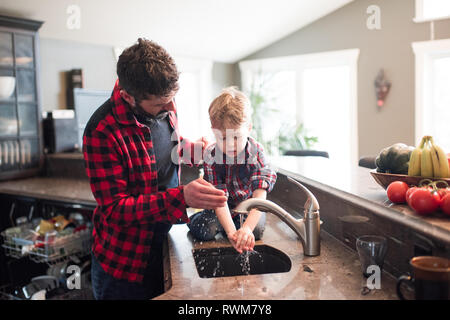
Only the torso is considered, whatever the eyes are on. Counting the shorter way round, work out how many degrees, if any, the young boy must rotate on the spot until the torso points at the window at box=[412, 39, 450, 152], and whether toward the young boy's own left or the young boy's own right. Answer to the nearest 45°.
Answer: approximately 135° to the young boy's own left

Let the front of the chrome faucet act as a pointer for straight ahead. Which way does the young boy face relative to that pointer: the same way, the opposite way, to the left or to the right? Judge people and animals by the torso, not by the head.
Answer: to the left

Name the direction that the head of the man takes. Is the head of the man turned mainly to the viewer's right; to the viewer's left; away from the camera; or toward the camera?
to the viewer's right

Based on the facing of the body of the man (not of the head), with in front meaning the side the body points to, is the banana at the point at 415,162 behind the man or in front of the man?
in front

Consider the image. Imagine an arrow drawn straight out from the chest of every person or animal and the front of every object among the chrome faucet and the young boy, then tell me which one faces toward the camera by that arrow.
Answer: the young boy

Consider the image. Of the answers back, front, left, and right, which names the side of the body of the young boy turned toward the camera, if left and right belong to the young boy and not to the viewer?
front

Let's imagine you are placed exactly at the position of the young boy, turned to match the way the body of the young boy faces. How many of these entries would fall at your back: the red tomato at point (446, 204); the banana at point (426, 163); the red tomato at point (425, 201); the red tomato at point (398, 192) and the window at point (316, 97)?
1

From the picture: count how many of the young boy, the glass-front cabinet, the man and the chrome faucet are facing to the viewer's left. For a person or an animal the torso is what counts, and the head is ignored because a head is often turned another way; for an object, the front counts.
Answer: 1

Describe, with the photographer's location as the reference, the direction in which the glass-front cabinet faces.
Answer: facing the viewer and to the right of the viewer

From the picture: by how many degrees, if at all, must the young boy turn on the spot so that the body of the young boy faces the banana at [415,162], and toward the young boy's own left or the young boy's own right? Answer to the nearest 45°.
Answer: approximately 45° to the young boy's own left

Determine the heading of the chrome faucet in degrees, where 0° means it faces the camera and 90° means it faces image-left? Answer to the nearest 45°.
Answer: approximately 90°

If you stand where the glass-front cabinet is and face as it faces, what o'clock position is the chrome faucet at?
The chrome faucet is roughly at 1 o'clock from the glass-front cabinet.

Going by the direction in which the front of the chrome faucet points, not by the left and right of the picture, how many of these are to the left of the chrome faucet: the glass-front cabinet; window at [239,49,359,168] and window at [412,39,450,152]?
0

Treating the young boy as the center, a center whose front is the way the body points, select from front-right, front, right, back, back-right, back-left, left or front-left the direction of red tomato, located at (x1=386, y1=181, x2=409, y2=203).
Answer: front-left
